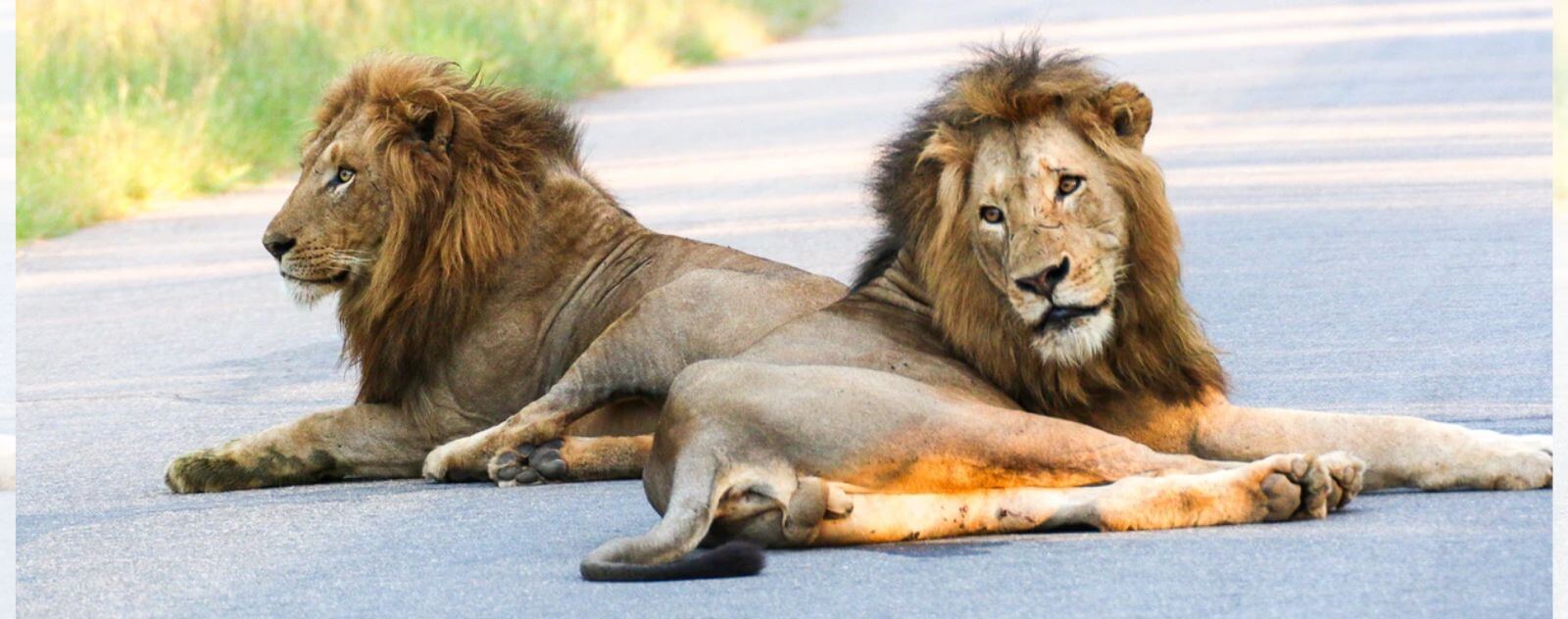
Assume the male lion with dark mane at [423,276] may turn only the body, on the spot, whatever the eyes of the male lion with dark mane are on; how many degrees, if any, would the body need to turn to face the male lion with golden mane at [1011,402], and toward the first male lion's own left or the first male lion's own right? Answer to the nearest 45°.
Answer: approximately 135° to the first male lion's own left

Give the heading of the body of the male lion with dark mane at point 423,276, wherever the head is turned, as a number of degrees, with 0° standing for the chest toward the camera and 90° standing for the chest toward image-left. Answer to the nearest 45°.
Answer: approximately 90°
